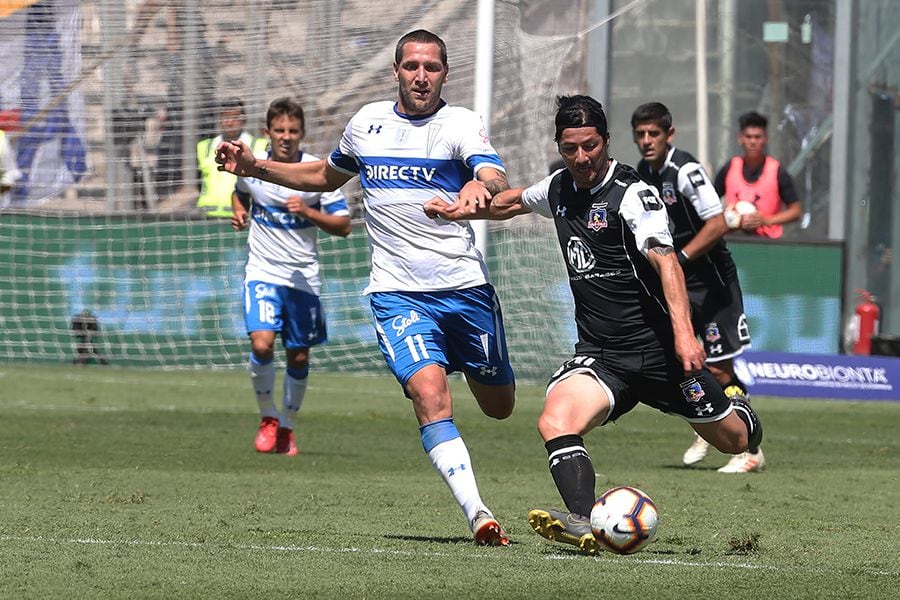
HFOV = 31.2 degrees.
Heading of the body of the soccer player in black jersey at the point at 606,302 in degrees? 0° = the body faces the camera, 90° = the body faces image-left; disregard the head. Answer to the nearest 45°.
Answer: approximately 45°

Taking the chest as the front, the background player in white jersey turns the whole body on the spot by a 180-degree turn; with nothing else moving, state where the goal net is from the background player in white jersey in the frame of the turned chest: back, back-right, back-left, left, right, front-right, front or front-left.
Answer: front

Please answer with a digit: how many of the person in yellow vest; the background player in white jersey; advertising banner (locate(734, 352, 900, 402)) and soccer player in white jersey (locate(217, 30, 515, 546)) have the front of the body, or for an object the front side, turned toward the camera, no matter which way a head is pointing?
4

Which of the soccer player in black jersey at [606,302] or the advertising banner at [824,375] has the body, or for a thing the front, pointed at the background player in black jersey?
the advertising banner

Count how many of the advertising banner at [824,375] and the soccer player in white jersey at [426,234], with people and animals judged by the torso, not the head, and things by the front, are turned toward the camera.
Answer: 2

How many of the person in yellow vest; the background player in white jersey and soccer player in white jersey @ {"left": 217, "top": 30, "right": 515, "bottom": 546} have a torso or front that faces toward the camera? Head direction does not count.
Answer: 3

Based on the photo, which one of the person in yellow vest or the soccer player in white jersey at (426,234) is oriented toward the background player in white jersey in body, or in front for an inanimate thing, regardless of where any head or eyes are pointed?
the person in yellow vest

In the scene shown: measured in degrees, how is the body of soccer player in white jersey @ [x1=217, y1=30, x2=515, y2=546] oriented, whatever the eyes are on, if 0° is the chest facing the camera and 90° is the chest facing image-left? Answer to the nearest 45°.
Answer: approximately 0°

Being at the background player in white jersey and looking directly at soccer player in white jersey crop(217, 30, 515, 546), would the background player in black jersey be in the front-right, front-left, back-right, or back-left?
front-left

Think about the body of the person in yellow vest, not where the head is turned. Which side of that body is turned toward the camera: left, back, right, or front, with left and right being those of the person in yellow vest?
front

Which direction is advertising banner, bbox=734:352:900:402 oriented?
toward the camera

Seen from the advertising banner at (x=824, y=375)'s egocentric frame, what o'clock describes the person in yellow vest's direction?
The person in yellow vest is roughly at 3 o'clock from the advertising banner.

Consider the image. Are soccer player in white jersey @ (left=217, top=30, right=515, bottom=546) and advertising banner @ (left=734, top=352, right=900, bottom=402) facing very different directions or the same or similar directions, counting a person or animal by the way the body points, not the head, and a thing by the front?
same or similar directions

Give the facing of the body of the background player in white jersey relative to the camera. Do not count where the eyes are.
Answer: toward the camera

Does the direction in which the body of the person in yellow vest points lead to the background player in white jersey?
yes
